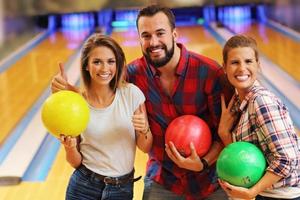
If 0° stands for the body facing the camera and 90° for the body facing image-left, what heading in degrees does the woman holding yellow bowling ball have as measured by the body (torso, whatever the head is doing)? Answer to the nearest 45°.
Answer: approximately 0°

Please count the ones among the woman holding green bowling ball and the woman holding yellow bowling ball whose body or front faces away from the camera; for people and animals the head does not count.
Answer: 0
